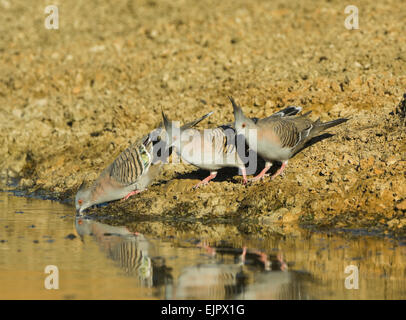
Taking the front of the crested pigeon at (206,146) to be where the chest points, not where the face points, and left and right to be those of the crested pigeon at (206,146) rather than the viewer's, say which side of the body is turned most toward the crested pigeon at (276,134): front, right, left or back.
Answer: back

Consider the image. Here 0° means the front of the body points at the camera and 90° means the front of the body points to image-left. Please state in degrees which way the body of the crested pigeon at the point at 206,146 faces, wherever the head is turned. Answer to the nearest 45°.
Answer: approximately 90°

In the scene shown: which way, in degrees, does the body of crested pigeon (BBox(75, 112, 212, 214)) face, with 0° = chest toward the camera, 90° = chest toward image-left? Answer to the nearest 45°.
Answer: approximately 90°

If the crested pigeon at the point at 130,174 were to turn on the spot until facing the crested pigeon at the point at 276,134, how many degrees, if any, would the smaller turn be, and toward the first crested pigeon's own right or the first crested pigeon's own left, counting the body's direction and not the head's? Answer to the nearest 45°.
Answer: approximately 180°

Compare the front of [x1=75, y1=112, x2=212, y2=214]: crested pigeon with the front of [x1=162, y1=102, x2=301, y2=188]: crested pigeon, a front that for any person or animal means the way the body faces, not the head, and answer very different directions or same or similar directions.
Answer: same or similar directions

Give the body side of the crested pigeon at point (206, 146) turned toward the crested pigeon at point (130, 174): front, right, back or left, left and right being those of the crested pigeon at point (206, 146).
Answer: front

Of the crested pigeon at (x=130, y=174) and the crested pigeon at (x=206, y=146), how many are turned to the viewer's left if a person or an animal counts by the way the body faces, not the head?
2

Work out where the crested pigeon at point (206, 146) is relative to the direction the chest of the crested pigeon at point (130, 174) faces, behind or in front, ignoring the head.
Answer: behind
